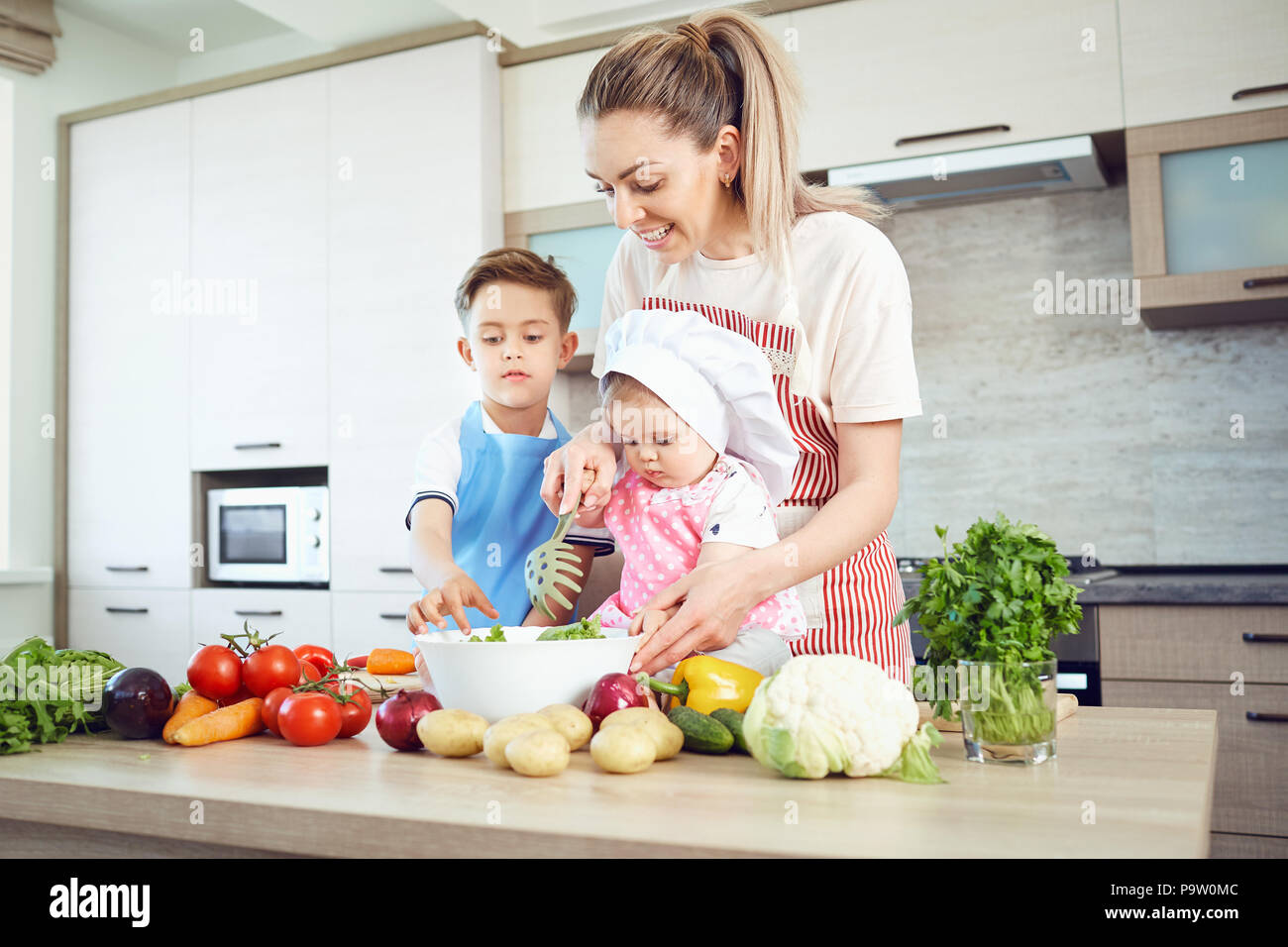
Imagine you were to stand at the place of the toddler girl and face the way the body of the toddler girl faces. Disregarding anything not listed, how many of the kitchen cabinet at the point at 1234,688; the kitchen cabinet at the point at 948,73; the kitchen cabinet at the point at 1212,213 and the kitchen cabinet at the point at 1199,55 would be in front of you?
0

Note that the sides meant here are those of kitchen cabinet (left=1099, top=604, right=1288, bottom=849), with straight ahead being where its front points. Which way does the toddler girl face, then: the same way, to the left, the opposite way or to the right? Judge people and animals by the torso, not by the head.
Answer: the same way

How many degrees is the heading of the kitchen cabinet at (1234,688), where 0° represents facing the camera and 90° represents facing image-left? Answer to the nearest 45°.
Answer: approximately 0°

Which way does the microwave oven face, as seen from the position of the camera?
facing the viewer

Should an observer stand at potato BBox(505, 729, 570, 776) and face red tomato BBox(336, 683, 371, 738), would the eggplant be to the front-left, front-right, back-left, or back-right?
front-left

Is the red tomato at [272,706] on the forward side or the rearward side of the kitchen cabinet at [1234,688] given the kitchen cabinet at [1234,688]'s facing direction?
on the forward side

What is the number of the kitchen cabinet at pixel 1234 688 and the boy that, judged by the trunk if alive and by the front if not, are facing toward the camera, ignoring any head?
2

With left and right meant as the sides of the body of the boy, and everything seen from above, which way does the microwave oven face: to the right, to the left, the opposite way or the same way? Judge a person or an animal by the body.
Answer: the same way

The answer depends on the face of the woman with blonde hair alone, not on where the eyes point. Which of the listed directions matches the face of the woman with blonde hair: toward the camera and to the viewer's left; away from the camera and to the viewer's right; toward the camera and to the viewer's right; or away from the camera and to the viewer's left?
toward the camera and to the viewer's left

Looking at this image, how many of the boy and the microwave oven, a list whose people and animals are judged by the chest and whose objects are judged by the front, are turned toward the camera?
2

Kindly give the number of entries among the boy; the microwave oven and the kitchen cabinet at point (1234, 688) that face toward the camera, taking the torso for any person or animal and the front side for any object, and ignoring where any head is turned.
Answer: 3

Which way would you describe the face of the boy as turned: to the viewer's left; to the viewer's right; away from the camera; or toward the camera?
toward the camera

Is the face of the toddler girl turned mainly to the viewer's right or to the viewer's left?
to the viewer's left

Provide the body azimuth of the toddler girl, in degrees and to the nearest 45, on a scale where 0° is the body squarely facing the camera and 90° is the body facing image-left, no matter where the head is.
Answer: approximately 45°

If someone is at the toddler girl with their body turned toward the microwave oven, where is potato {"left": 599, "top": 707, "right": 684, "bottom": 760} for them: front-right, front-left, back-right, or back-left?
back-left

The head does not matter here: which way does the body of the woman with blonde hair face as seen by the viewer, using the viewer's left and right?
facing the viewer and to the left of the viewer

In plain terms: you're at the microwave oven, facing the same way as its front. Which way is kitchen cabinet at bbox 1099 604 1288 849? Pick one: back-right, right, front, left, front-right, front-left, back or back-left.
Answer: front-left
